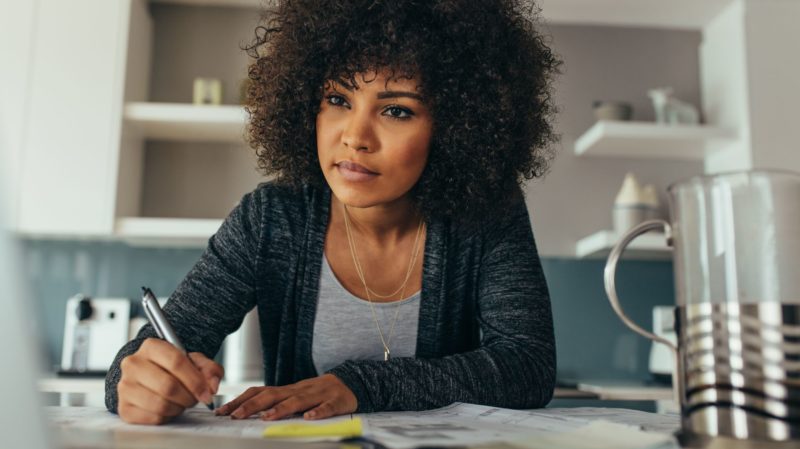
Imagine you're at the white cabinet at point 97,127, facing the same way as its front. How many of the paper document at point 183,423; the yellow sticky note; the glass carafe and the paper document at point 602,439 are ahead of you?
4

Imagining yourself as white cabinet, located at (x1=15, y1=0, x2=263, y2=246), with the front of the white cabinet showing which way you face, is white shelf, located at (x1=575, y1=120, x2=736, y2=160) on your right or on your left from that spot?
on your left

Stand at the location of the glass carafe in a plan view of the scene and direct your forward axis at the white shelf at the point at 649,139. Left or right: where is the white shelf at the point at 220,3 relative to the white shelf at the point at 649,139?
left

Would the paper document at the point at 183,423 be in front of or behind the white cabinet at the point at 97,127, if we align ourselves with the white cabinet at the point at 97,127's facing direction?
in front

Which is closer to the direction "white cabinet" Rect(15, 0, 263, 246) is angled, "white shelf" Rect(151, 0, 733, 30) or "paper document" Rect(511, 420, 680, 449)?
the paper document

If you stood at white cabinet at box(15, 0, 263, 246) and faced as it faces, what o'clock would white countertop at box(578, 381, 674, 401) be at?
The white countertop is roughly at 10 o'clock from the white cabinet.

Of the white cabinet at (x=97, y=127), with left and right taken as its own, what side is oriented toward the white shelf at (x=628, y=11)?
left

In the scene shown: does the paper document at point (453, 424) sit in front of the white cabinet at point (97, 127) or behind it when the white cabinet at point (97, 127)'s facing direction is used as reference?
in front

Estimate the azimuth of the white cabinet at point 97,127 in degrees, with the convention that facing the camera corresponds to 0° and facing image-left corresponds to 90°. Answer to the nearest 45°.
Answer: approximately 0°

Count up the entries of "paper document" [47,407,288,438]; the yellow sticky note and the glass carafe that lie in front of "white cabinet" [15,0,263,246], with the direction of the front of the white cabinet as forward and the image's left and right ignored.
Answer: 3

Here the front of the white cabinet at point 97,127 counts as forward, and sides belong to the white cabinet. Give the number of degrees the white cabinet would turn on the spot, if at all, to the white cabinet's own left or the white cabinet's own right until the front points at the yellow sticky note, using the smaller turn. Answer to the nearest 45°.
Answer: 0° — it already faces it

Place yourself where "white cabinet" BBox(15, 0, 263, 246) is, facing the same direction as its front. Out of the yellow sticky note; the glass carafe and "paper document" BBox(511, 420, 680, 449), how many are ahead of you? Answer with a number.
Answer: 3

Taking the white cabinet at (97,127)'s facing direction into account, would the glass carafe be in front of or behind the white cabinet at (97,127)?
in front

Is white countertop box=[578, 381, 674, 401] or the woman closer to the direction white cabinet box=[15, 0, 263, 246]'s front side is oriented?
the woman
